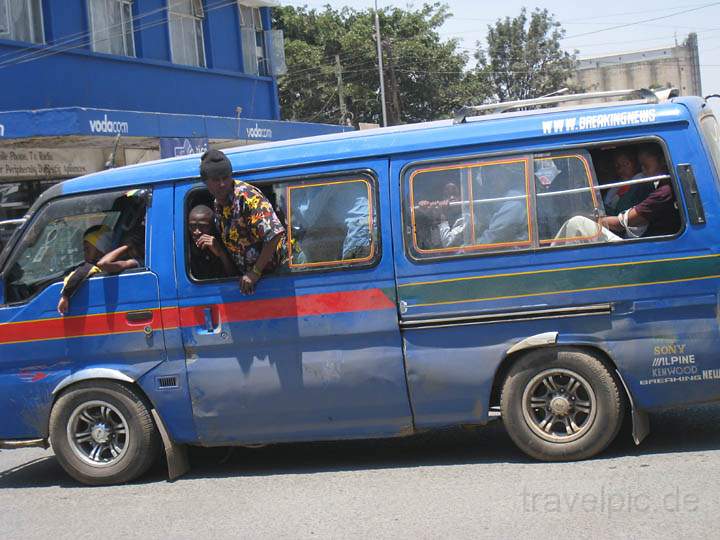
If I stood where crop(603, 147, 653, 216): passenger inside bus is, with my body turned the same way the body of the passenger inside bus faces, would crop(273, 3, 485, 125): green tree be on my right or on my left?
on my right

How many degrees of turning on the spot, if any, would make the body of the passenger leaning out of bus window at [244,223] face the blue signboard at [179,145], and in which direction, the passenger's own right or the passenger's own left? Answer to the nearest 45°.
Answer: approximately 135° to the passenger's own right

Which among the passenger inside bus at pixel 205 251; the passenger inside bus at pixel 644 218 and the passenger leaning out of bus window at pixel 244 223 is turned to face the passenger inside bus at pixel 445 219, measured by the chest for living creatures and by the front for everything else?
the passenger inside bus at pixel 644 218

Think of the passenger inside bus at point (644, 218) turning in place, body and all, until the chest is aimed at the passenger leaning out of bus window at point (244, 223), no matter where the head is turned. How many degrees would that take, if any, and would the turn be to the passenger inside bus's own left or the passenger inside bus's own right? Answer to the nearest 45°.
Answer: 0° — they already face them

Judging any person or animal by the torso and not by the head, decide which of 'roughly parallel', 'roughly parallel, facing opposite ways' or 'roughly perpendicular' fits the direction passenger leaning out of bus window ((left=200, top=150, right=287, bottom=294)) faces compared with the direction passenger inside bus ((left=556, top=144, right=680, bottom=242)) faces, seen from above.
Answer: roughly perpendicular

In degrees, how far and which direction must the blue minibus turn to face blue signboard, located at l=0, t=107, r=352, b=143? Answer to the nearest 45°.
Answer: approximately 45° to its right

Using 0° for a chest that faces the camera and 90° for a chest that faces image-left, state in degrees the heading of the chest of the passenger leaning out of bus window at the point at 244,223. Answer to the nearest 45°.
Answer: approximately 45°

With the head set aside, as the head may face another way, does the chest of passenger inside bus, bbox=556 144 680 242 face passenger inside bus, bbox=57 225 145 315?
yes

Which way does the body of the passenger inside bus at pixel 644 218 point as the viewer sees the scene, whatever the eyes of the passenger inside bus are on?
to the viewer's left

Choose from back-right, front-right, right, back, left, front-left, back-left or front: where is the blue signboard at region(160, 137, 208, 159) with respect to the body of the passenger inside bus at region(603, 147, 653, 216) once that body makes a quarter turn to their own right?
front-left

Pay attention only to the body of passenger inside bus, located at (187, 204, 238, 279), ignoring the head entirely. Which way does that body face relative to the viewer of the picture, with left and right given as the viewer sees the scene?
facing the viewer and to the left of the viewer
